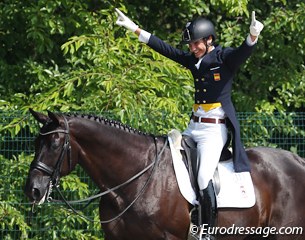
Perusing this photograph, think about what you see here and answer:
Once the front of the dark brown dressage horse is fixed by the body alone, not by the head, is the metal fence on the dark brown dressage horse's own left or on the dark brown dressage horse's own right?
on the dark brown dressage horse's own right

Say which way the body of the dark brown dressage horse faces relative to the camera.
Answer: to the viewer's left

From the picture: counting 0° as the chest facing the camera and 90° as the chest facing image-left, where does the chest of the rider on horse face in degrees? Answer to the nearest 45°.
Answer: approximately 45°
